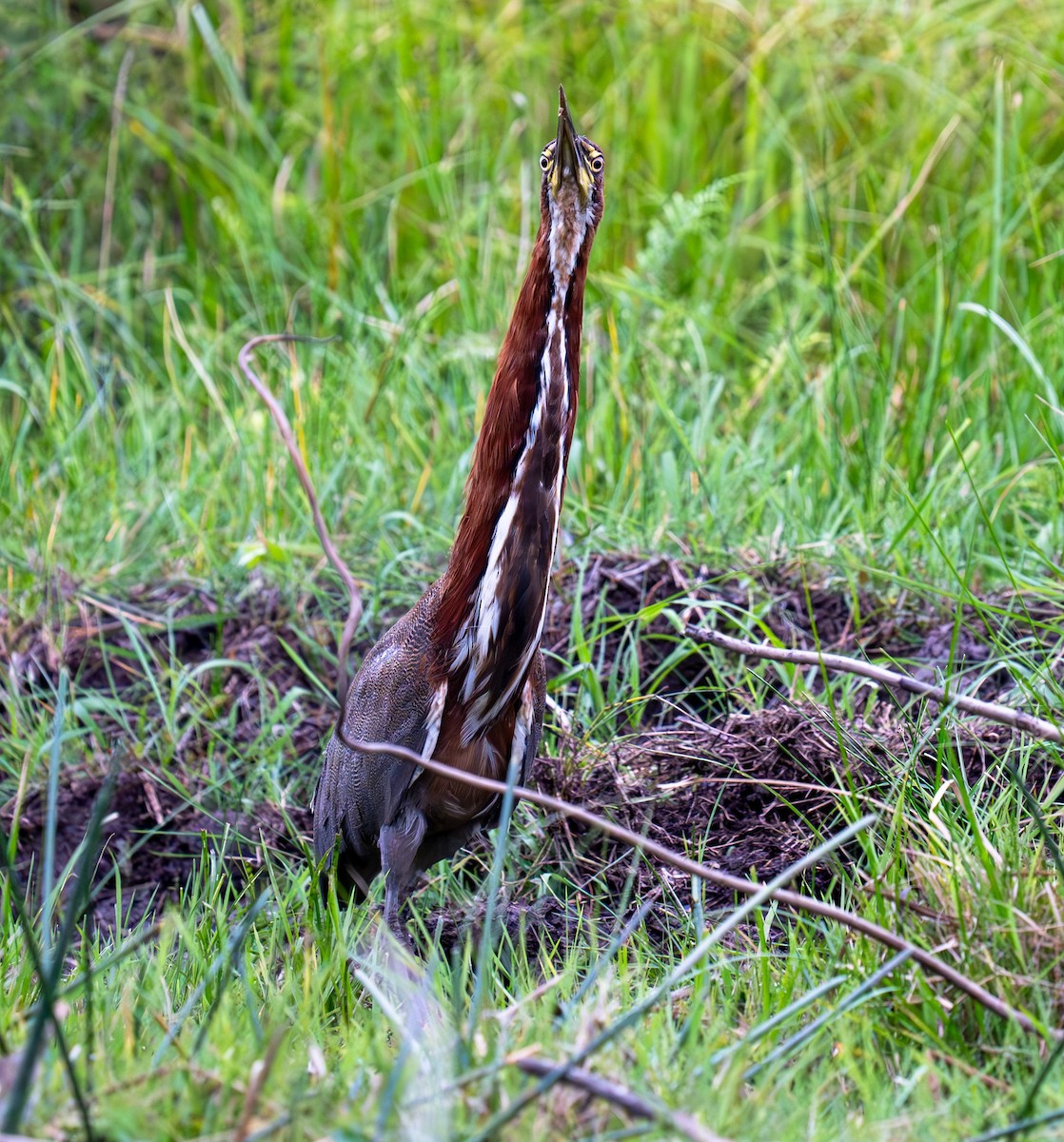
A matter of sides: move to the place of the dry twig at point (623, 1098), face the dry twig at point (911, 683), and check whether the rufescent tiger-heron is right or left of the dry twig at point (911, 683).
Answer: left

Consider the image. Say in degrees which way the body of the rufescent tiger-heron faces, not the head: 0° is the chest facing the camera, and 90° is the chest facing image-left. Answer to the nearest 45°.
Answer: approximately 315°
